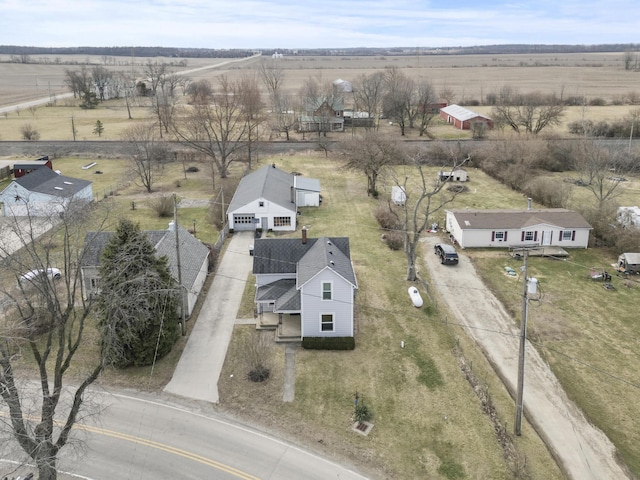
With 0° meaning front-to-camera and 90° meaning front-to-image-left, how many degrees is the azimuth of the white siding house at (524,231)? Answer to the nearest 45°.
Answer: approximately 0°

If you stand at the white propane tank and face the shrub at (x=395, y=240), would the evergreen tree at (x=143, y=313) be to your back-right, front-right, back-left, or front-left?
back-left

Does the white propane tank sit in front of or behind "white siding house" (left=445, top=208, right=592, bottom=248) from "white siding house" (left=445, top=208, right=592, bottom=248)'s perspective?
in front

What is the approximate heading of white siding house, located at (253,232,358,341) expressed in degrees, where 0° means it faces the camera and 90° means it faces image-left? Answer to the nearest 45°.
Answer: approximately 0°

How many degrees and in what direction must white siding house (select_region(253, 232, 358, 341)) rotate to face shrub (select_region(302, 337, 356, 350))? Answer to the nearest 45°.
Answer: approximately 45° to its left

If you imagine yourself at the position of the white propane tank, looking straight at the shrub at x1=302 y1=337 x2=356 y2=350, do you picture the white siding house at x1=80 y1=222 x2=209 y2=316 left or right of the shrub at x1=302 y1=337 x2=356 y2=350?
right

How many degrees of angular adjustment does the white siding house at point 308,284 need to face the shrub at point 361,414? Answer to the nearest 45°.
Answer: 0° — it already faces it

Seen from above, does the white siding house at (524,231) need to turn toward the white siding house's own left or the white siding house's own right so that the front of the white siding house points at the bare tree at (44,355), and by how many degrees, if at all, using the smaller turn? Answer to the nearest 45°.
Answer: approximately 45° to the white siding house's own right

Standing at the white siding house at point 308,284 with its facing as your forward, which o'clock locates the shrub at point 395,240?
The shrub is roughly at 7 o'clock from the white siding house.

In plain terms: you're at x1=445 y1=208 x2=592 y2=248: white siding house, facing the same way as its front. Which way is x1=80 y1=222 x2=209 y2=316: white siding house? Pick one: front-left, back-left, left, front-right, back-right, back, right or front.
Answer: front-right

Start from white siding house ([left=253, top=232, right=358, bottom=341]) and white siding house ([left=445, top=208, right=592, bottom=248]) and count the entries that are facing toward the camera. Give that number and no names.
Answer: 2
